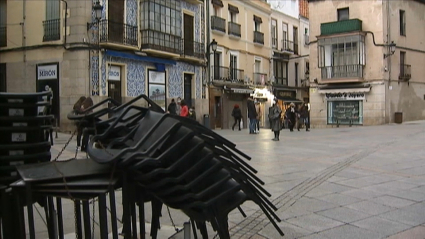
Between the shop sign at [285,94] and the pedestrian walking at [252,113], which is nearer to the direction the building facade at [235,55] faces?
the pedestrian walking

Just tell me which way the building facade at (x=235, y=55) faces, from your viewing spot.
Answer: facing the viewer and to the right of the viewer

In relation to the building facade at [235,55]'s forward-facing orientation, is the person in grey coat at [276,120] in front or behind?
in front

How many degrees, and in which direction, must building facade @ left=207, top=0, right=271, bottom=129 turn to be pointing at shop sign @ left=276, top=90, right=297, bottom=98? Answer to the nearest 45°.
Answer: approximately 90° to its left

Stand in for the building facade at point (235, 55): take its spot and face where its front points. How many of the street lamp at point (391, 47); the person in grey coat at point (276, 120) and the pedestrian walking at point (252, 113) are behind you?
0

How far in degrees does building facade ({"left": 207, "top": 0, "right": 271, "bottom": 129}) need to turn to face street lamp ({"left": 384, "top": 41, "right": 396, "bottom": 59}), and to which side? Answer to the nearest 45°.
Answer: approximately 45° to its left

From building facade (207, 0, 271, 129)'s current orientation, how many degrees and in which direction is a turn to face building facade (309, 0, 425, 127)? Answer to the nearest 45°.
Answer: approximately 45° to its left

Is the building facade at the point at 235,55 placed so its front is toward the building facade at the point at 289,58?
no

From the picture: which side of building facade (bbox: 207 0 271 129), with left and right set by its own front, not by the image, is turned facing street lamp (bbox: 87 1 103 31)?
right
